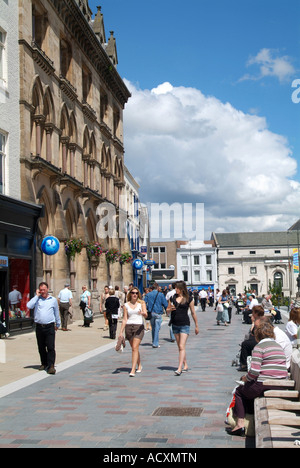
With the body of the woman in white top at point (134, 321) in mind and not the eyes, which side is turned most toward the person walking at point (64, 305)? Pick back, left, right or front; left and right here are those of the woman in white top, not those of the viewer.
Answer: back

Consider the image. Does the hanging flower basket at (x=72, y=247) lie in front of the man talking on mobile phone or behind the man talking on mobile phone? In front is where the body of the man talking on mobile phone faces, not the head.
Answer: behind

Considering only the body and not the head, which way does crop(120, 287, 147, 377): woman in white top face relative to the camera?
toward the camera

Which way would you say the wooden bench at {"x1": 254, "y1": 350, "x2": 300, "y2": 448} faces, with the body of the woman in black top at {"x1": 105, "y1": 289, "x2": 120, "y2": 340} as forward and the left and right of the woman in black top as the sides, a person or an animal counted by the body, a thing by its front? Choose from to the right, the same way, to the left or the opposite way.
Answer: to the left

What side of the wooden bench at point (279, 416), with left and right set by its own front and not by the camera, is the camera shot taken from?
left

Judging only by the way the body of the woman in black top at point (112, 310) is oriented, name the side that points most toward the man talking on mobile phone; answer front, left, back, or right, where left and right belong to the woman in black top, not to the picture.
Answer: back

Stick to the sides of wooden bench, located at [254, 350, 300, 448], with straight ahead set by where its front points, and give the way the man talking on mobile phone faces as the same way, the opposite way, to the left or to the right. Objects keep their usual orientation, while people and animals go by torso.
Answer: to the left

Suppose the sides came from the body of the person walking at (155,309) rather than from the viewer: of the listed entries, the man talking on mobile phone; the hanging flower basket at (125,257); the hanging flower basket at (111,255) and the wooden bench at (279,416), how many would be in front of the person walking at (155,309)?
2

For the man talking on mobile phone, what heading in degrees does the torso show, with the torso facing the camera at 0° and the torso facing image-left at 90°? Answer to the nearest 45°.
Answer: approximately 0°

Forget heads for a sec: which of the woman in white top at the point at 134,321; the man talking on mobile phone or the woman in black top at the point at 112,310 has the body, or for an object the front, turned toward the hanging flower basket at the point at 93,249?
the woman in black top

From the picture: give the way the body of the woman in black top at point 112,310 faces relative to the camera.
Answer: away from the camera

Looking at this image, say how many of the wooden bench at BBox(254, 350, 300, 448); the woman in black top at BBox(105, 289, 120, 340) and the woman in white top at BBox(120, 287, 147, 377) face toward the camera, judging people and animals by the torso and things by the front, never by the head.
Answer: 1
